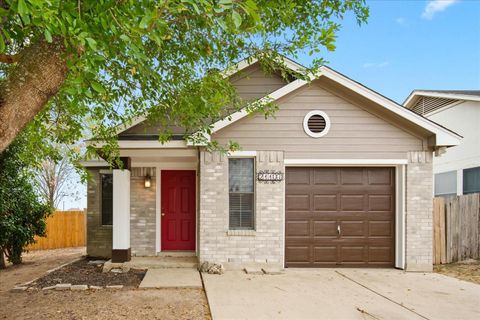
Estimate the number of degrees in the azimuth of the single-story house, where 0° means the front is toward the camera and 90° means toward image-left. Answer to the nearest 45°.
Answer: approximately 0°

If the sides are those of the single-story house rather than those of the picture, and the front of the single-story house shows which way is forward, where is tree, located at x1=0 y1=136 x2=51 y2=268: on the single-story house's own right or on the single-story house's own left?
on the single-story house's own right

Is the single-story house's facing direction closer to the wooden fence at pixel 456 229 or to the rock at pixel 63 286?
the rock

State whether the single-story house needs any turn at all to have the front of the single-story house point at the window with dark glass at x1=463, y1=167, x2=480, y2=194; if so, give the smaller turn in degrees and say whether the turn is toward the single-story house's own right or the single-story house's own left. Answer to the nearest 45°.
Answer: approximately 135° to the single-story house's own left

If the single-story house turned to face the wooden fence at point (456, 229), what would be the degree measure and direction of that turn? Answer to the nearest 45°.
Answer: approximately 135° to its left
